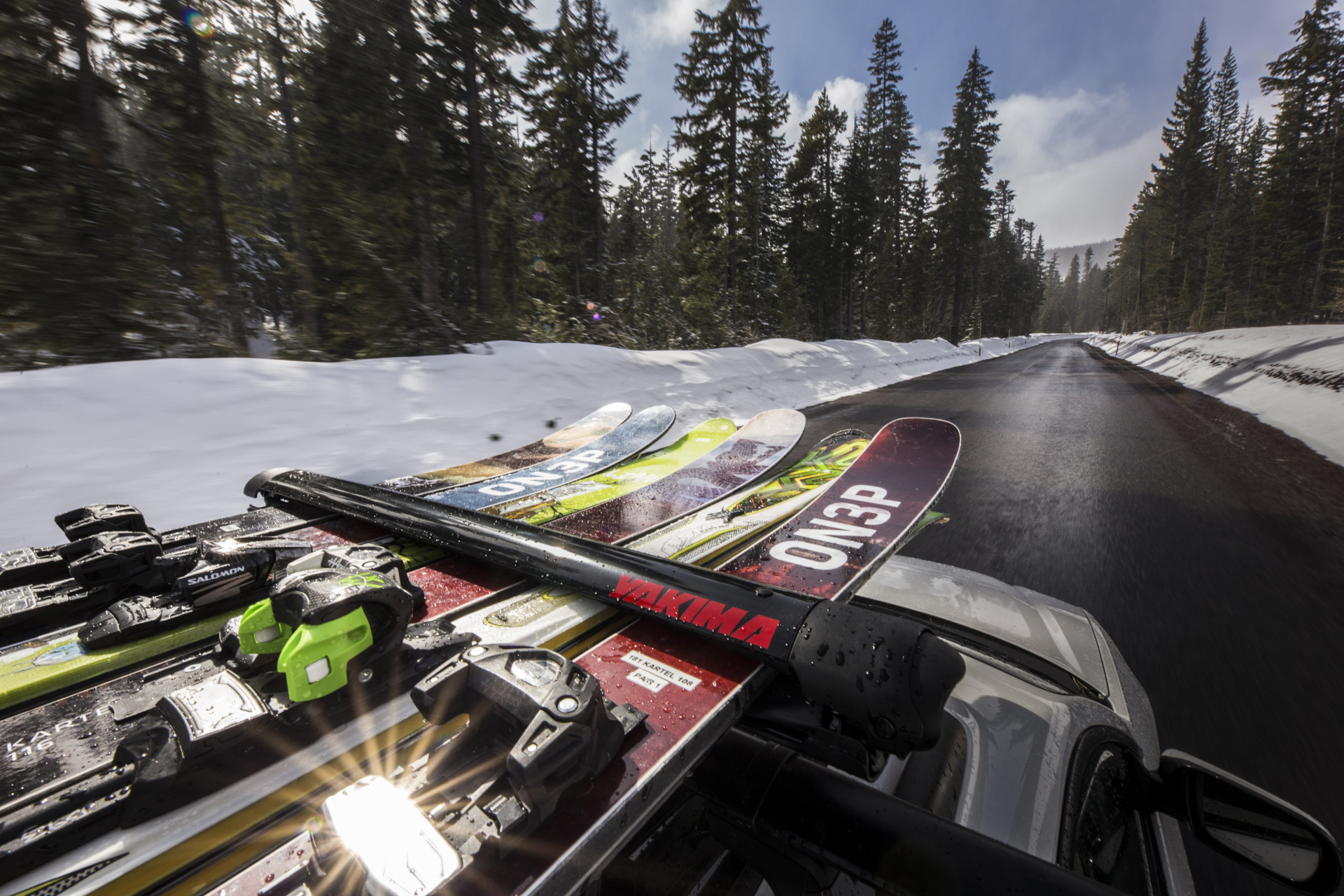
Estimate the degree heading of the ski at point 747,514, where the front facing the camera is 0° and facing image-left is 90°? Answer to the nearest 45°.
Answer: approximately 225°

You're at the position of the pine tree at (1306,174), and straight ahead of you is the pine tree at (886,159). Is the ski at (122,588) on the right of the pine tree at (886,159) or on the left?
left

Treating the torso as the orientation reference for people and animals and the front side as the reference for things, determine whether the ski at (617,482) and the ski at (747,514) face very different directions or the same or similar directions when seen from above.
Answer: same or similar directions

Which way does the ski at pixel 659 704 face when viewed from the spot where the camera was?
facing away from the viewer and to the right of the viewer

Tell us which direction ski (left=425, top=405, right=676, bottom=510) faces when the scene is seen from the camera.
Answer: facing away from the viewer and to the right of the viewer

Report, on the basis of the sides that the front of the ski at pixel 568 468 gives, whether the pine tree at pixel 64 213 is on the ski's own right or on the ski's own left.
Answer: on the ski's own left

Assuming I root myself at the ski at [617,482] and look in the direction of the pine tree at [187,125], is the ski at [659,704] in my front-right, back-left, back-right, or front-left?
back-left

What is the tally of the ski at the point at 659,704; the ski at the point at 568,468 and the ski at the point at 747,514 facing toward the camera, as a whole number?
0

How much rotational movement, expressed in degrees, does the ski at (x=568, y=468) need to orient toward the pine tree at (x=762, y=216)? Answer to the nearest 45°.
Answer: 0° — it already faces it

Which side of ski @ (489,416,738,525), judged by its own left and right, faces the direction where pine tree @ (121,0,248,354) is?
left

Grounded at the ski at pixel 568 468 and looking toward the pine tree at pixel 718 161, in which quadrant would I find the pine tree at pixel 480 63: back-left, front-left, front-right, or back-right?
front-left

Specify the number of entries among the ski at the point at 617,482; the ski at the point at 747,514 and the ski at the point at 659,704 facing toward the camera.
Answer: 0

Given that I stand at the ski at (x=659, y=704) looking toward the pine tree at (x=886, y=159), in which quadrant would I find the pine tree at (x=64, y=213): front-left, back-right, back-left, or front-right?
front-left

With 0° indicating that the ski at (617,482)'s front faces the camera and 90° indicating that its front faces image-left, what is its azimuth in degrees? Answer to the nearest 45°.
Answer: approximately 225°

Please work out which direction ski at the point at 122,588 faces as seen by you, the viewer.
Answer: facing away from the viewer and to the right of the viewer

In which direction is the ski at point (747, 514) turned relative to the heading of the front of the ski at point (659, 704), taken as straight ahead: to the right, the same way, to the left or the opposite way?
the same way
